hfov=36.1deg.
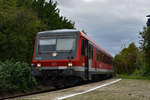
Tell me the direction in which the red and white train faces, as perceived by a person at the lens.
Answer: facing the viewer and to the left of the viewer

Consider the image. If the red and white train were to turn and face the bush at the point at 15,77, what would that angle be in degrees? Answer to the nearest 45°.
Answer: approximately 45° to its right
